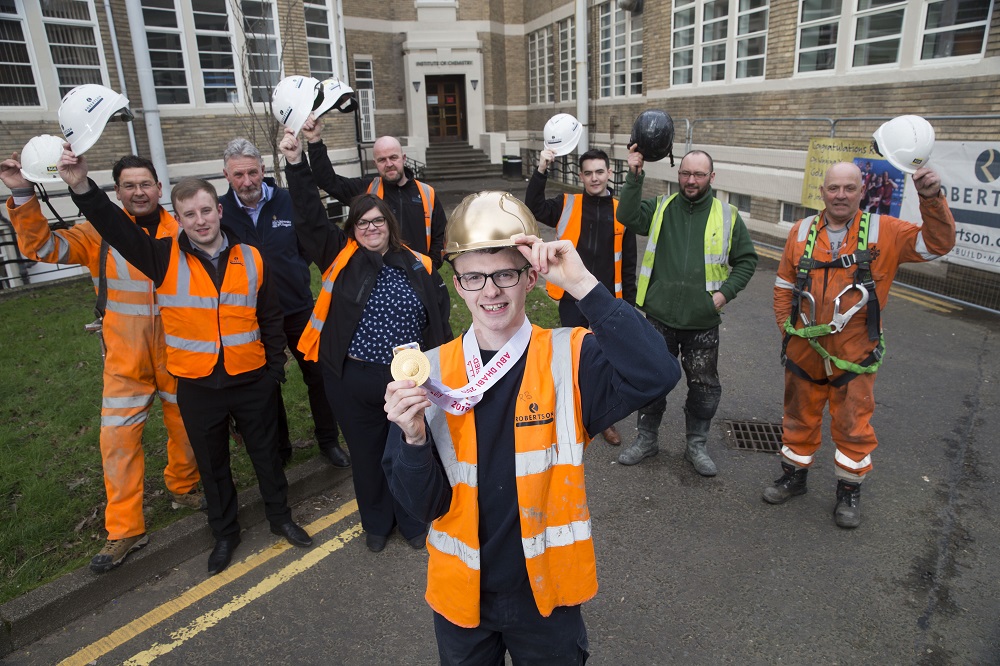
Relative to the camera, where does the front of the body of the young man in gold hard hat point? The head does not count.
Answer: toward the camera

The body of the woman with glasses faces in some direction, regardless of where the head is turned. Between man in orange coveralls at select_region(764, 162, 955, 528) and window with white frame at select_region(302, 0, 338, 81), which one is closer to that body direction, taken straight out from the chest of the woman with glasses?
the man in orange coveralls

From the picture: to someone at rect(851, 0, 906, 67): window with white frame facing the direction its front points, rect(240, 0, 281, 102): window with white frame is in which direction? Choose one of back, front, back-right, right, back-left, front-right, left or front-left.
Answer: front-right

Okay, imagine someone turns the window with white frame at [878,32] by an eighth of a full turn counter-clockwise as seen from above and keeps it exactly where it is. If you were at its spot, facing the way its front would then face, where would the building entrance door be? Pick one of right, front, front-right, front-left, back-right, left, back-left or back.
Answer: back-right

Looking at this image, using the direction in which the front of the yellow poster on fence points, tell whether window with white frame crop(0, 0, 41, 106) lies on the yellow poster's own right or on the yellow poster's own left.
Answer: on the yellow poster's own right

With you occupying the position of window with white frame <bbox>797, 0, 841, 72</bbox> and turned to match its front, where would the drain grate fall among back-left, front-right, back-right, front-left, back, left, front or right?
front-left

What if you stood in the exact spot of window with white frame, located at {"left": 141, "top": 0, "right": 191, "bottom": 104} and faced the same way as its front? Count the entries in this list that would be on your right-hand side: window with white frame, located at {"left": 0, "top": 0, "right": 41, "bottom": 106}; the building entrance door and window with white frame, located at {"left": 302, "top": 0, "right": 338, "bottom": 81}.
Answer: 1

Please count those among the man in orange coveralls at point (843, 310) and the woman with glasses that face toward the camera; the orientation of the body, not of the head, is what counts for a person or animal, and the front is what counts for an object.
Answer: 2

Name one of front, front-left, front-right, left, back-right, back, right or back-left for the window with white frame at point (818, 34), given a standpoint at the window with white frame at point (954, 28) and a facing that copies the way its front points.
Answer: right

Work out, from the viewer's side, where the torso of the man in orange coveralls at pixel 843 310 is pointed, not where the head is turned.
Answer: toward the camera

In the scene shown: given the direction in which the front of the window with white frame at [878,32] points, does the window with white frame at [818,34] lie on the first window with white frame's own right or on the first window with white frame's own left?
on the first window with white frame's own right

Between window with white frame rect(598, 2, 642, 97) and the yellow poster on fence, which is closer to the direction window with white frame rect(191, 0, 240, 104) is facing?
the yellow poster on fence

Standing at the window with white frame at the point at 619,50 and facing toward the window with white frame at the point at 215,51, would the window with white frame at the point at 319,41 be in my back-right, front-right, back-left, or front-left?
front-right

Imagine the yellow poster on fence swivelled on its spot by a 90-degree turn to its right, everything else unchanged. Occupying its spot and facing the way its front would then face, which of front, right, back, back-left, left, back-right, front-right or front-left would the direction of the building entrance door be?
front-right

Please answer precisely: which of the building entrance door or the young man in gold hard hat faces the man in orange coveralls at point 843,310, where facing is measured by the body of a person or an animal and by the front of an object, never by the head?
the building entrance door

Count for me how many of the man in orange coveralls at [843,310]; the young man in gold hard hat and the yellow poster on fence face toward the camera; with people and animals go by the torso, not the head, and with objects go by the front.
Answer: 3

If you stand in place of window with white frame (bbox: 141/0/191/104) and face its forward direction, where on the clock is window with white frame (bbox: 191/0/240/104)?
window with white frame (bbox: 191/0/240/104) is roughly at 10 o'clock from window with white frame (bbox: 141/0/191/104).

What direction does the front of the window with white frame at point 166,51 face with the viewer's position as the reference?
facing the viewer and to the right of the viewer

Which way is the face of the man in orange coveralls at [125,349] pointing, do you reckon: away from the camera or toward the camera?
toward the camera
